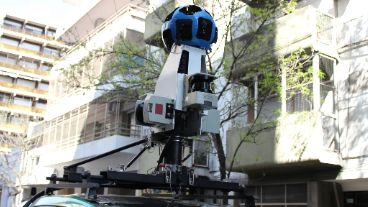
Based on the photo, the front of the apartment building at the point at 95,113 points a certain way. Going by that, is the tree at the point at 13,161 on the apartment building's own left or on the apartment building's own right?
on the apartment building's own right

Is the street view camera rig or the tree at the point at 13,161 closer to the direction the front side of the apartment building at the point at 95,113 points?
the street view camera rig

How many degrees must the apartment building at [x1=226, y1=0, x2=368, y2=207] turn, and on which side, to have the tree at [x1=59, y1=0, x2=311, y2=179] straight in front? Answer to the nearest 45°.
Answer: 0° — it already faces it

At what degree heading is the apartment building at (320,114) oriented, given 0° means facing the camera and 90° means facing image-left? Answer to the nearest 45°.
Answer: approximately 45°

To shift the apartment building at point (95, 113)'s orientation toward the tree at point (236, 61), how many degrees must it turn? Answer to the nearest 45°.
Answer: approximately 45° to its left
